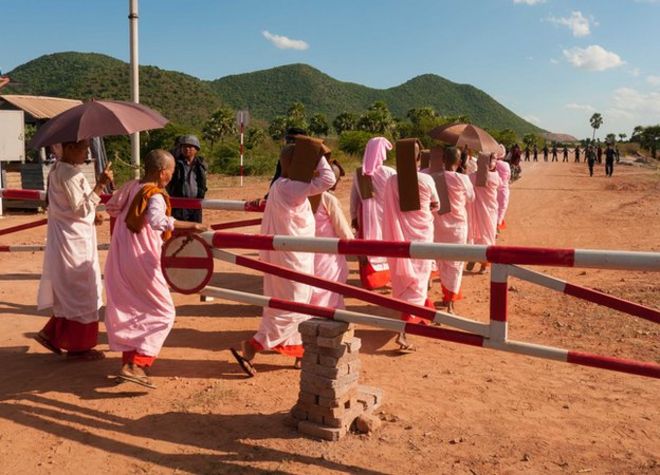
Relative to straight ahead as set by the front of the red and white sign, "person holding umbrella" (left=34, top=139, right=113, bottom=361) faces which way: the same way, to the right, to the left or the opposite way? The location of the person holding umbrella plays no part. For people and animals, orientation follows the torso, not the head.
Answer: to the left

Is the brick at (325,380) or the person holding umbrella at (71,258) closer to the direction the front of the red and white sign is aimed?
the brick

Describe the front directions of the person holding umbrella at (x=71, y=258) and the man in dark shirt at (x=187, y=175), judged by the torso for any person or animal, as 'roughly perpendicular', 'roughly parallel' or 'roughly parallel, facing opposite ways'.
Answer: roughly perpendicular

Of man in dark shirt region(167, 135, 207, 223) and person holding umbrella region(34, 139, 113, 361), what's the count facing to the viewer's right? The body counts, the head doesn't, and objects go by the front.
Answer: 1

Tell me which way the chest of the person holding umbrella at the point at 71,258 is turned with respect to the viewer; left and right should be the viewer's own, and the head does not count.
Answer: facing to the right of the viewer

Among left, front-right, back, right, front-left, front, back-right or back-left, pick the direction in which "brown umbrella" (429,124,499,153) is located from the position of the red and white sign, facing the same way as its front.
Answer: back-left

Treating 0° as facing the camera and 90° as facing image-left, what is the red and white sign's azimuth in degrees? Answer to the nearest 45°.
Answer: approximately 0°

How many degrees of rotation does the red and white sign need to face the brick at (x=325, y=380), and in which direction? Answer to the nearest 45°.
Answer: approximately 45° to its left

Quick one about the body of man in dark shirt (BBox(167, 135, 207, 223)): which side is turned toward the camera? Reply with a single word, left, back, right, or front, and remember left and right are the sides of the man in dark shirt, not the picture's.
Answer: front

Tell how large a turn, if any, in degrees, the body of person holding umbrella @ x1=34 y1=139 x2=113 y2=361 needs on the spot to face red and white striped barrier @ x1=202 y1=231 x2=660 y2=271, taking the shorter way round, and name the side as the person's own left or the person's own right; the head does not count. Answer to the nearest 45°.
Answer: approximately 45° to the person's own right

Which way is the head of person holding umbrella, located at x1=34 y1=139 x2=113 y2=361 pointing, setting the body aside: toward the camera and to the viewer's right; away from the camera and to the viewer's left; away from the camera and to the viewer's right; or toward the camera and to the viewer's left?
away from the camera and to the viewer's right

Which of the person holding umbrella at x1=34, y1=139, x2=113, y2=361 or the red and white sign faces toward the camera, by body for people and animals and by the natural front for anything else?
the red and white sign

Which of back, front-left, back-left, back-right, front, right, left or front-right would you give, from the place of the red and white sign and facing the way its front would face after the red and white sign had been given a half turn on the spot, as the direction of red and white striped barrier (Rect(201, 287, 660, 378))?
back-right
